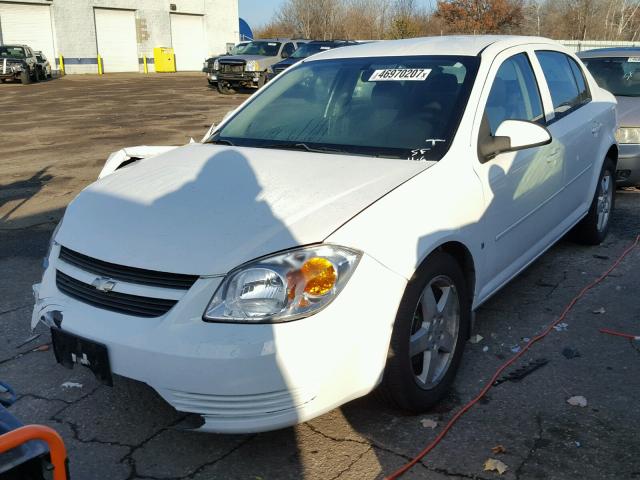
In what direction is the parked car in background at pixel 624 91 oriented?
toward the camera

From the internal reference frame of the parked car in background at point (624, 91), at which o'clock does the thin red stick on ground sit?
The thin red stick on ground is roughly at 12 o'clock from the parked car in background.

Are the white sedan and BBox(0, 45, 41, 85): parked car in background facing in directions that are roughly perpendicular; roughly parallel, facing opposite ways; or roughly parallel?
roughly parallel

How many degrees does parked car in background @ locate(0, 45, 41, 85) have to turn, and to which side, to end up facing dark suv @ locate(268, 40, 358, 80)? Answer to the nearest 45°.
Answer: approximately 90° to its left

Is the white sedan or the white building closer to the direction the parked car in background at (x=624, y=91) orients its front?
the white sedan

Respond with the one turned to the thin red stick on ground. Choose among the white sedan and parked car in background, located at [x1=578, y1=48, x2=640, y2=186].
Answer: the parked car in background

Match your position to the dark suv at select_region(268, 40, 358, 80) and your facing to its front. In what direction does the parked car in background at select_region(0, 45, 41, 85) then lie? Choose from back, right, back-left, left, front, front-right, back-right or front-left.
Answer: right

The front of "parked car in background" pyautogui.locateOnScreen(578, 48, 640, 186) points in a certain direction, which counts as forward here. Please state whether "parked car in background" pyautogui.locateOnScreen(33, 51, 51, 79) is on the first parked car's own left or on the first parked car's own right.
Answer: on the first parked car's own right

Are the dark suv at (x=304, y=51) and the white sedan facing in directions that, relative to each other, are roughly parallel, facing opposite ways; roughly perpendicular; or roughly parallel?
roughly parallel

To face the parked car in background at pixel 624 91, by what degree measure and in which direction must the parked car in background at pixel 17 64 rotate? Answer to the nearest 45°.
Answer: approximately 45° to its left

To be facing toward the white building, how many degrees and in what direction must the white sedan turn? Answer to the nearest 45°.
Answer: approximately 135° to its right

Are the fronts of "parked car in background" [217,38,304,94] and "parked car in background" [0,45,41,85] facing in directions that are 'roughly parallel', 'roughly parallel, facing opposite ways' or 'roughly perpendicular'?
roughly parallel

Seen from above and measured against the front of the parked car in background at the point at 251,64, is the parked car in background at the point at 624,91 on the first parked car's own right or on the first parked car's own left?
on the first parked car's own left

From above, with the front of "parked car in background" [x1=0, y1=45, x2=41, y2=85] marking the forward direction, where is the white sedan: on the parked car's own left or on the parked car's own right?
on the parked car's own left

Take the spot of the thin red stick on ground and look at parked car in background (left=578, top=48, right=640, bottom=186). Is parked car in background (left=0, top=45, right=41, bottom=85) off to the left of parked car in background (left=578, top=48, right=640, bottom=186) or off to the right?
left

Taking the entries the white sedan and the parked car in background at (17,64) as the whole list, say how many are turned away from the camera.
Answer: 0

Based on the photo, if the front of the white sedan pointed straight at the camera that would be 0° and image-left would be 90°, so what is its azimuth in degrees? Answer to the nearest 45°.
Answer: approximately 45°

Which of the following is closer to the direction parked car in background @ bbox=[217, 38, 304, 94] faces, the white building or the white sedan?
the white sedan

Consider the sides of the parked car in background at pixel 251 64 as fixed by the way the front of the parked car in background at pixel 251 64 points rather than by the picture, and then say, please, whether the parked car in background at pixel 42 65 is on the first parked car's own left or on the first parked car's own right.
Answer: on the first parked car's own right

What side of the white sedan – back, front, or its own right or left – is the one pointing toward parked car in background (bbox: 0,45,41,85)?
right
